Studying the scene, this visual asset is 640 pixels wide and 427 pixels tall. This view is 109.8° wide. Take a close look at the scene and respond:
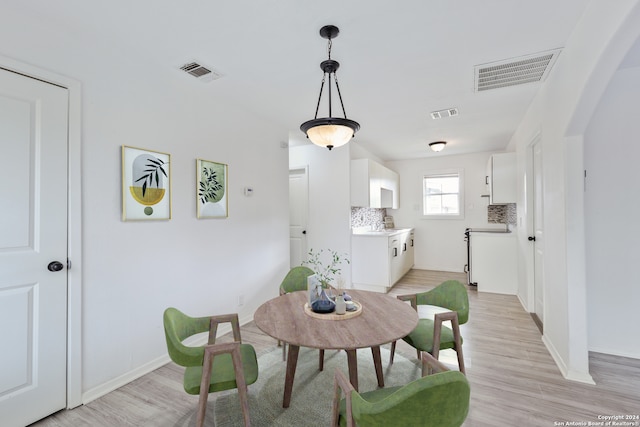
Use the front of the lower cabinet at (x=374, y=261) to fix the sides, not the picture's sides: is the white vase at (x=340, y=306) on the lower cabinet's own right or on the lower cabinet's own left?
on the lower cabinet's own right

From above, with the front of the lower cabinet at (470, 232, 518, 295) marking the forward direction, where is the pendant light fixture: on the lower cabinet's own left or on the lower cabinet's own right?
on the lower cabinet's own left

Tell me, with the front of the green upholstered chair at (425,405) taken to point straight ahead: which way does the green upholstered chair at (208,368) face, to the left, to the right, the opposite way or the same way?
to the right

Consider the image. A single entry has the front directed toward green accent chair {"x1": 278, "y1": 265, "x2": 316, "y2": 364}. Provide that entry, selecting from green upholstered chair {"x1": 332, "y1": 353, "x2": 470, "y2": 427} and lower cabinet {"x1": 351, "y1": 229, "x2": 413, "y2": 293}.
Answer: the green upholstered chair

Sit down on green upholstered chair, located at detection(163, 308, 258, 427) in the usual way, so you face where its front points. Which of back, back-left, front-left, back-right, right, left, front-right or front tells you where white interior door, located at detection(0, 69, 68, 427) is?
back-left

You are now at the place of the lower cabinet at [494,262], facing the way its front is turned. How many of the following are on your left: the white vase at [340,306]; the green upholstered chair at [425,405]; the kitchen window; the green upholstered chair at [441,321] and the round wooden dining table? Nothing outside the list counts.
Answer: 4

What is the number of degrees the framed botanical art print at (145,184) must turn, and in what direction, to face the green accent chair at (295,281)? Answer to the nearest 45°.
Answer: approximately 45° to its left

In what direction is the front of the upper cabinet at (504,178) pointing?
to the viewer's left

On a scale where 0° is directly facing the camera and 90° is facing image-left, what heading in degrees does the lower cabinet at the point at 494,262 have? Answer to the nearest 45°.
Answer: approximately 90°

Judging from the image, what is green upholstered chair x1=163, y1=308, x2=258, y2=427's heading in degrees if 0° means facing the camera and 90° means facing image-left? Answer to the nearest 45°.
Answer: approximately 270°

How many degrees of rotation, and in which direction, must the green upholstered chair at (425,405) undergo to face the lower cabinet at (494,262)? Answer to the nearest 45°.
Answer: approximately 45° to its right

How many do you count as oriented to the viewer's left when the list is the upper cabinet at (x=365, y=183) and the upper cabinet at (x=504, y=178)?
1

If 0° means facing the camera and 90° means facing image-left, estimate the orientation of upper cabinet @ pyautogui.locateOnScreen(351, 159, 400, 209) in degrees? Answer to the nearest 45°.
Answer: approximately 270°

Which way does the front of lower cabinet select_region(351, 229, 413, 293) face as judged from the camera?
facing to the right of the viewer

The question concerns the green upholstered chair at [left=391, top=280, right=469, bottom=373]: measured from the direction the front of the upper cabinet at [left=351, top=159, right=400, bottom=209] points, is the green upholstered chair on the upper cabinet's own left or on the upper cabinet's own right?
on the upper cabinet's own right

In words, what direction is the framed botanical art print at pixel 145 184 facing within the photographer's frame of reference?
facing the viewer and to the right of the viewer
